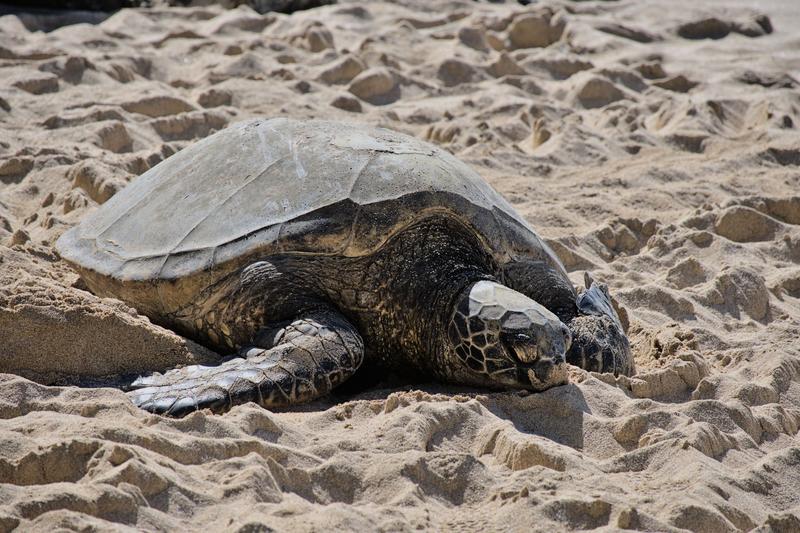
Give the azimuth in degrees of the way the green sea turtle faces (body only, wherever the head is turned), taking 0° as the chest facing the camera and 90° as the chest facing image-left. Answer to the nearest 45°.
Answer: approximately 315°
